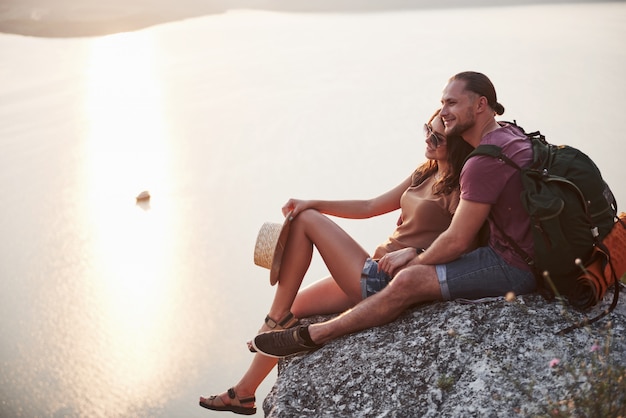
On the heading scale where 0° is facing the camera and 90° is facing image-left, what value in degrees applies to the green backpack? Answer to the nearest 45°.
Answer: approximately 270°

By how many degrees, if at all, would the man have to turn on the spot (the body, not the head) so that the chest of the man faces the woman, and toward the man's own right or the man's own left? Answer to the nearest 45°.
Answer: approximately 45° to the man's own right

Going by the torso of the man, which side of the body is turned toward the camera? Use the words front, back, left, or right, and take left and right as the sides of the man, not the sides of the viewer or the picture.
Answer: left

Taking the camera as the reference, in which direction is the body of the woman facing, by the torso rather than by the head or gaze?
to the viewer's left

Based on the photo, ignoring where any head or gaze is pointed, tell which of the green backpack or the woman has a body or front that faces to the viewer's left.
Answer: the woman

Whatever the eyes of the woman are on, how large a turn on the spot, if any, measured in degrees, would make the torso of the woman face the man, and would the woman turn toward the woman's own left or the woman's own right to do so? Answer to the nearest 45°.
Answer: approximately 135° to the woman's own left

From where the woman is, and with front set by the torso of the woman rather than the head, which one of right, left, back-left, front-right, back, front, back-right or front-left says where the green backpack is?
back-left

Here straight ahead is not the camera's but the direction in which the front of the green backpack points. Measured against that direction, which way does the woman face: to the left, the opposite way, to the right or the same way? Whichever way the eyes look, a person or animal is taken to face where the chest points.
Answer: the opposite way

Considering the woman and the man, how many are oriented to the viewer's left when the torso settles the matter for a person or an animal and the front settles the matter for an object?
2
